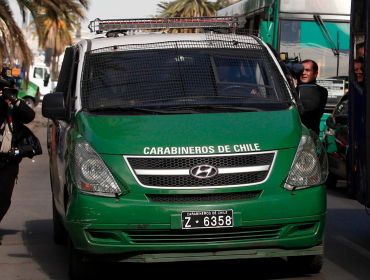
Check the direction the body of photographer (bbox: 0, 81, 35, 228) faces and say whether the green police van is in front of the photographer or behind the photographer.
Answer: in front

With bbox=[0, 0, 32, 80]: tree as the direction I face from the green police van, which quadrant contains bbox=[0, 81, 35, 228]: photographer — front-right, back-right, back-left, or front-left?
front-left

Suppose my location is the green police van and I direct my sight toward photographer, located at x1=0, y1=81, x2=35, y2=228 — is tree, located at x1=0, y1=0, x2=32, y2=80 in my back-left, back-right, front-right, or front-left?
front-right

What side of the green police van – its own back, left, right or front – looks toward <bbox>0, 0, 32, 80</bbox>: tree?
back

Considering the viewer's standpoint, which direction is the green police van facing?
facing the viewer
